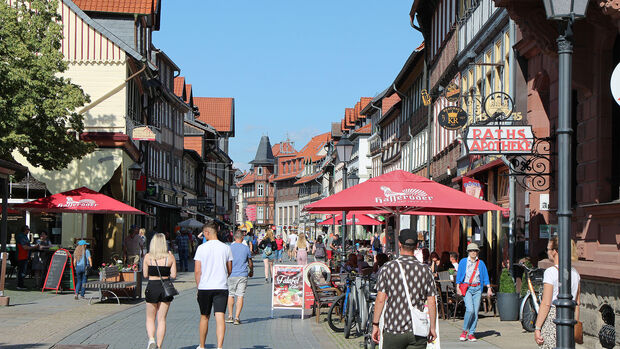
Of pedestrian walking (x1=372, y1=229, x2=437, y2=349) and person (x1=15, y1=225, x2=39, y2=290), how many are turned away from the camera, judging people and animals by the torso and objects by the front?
1

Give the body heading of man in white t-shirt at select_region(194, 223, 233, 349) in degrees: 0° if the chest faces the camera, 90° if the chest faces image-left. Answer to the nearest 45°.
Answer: approximately 180°

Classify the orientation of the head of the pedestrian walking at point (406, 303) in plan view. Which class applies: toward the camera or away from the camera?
away from the camera

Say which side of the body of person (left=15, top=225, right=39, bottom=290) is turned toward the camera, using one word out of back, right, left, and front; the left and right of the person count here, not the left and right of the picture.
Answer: right

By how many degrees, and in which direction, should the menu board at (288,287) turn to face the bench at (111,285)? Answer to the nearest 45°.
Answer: approximately 135° to its right

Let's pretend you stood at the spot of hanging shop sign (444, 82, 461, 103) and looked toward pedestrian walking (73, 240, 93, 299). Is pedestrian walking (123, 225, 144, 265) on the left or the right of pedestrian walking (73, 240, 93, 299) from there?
right

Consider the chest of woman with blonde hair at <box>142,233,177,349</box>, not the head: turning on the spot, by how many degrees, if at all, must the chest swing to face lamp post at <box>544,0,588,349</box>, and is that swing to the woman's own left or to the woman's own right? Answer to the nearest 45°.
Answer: approximately 135° to the woman's own right

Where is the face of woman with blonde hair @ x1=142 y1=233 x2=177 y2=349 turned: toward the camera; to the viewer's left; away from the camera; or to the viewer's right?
away from the camera

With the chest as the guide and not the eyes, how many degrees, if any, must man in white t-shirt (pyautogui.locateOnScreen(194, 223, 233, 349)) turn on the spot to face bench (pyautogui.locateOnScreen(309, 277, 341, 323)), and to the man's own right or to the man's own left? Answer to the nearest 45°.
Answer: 0° — they already face it

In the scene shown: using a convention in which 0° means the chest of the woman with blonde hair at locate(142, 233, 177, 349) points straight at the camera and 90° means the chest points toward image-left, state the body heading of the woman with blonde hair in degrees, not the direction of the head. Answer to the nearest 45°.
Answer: approximately 180°

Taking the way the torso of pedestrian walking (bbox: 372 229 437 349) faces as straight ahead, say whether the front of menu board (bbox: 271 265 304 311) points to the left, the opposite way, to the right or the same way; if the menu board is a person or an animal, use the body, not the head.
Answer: the opposite way

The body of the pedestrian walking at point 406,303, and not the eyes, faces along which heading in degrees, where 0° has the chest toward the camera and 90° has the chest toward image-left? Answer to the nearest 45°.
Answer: approximately 180°
